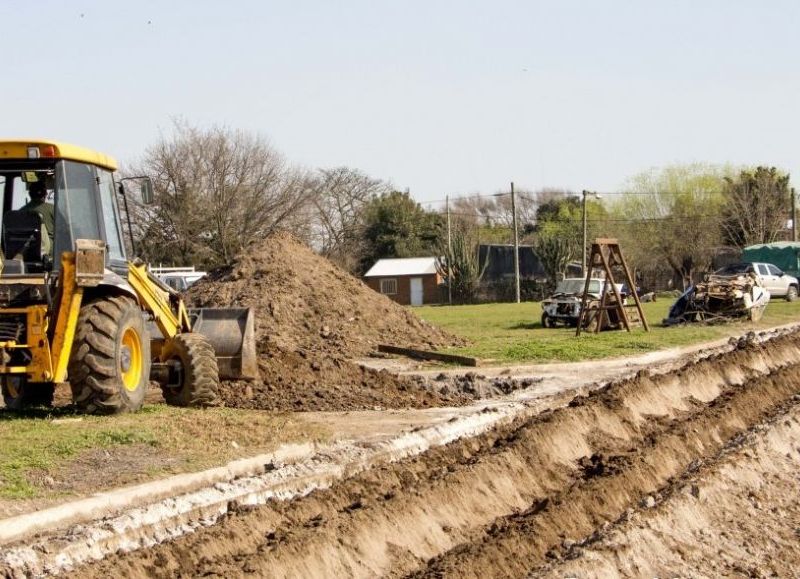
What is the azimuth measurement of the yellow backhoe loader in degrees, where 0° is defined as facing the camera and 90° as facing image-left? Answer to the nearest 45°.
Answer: approximately 225°

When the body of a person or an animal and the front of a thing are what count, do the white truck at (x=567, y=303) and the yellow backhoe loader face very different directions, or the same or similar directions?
very different directions

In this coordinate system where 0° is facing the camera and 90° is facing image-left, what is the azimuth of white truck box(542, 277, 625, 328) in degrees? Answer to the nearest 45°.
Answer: approximately 45°

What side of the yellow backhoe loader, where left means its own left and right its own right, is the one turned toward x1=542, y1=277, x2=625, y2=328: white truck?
front

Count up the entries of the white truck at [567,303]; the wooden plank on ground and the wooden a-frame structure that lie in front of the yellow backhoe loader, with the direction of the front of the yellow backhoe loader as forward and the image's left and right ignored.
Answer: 3

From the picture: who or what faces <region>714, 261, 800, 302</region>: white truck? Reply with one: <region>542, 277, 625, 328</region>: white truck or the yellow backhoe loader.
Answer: the yellow backhoe loader

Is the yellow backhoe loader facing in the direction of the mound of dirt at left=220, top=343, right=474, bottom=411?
yes

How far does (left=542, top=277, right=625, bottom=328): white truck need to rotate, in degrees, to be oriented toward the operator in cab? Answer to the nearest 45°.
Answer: approximately 45° to its left

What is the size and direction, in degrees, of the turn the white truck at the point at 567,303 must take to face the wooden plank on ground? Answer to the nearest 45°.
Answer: approximately 45° to its left

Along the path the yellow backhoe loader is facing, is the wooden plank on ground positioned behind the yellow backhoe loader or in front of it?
in front

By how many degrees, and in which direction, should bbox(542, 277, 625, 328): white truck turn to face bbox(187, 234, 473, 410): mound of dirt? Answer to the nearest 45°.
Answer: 0° — it already faces it

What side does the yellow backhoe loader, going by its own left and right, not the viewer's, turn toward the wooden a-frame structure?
front
